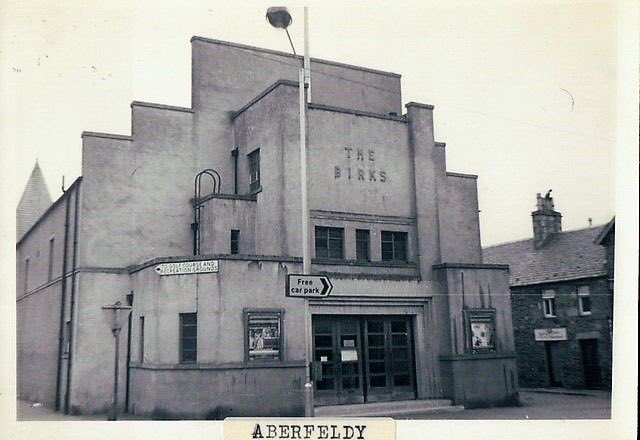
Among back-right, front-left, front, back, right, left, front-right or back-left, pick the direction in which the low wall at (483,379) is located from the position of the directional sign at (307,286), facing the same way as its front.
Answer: back-left

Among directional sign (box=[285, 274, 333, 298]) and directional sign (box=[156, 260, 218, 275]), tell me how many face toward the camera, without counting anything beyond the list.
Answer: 2

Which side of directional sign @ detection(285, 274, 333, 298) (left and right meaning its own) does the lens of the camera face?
front

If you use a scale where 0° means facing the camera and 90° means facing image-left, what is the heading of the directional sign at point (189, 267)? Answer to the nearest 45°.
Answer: approximately 0°

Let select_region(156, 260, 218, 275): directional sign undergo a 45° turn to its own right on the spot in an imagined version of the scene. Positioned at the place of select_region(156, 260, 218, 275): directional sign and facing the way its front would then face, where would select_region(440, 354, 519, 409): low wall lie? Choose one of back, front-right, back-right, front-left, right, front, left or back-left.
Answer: back-left

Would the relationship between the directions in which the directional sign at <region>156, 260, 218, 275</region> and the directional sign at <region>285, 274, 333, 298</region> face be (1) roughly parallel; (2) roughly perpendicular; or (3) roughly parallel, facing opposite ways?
roughly parallel

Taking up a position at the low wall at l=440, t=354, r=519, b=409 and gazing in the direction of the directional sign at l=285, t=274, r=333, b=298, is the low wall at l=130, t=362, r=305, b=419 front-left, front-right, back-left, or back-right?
front-right

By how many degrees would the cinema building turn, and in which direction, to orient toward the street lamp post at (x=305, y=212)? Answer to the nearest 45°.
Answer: approximately 45° to its right

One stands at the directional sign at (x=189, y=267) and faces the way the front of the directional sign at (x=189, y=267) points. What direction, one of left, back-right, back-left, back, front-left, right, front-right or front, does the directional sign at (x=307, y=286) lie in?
front-left

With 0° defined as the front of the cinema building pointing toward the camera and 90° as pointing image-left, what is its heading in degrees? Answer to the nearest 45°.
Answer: approximately 315°
